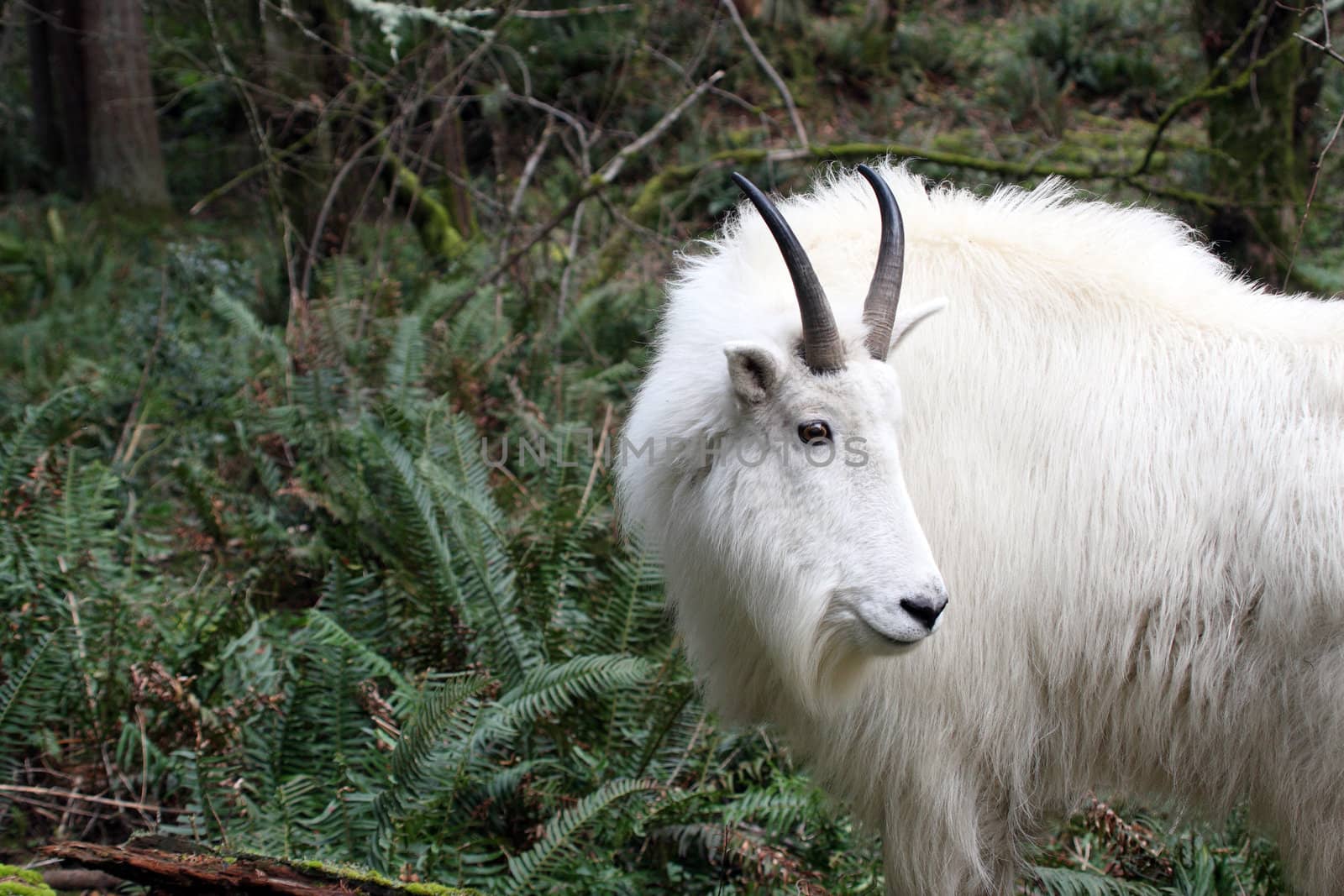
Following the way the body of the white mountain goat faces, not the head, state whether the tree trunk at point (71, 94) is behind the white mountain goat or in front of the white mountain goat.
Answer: in front

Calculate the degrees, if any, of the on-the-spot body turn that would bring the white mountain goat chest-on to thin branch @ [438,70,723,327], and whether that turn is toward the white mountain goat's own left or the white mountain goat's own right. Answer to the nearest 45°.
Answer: approximately 45° to the white mountain goat's own right

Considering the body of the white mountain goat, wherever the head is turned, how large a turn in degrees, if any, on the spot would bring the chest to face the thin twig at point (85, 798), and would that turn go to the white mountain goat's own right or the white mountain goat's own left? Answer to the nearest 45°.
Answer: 0° — it already faces it

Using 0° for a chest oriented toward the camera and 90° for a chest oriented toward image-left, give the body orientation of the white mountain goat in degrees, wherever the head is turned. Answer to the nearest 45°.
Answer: approximately 90°

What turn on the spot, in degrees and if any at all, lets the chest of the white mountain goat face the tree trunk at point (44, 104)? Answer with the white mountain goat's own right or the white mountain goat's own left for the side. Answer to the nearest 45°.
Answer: approximately 45° to the white mountain goat's own right

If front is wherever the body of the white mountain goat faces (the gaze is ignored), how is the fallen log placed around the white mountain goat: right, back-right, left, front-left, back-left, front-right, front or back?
front-left

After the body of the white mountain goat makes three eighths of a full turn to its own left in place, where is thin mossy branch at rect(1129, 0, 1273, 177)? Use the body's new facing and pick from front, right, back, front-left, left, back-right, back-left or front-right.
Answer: back-left

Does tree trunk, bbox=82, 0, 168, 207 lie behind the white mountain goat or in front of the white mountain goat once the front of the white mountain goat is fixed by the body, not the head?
in front
